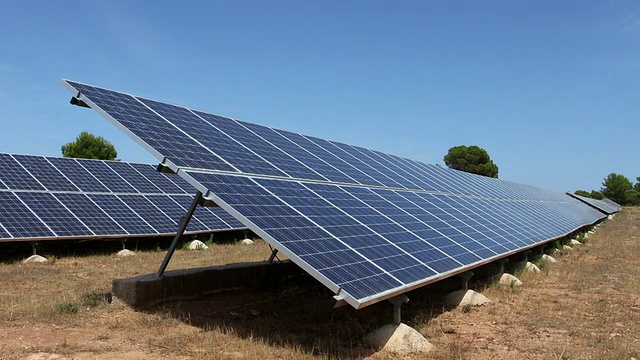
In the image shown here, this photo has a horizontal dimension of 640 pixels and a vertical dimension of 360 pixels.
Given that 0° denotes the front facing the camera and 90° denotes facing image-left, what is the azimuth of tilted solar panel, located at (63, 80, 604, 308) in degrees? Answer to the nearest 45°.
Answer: approximately 315°

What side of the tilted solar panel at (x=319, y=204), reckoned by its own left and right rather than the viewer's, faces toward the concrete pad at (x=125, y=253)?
back

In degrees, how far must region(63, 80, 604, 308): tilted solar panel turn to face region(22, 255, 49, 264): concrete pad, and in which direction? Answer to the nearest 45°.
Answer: approximately 180°

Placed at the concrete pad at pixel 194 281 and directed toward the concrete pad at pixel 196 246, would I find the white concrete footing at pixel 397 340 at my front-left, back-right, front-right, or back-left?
back-right

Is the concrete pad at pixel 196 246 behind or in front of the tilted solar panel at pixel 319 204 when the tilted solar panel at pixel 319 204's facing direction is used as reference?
behind
